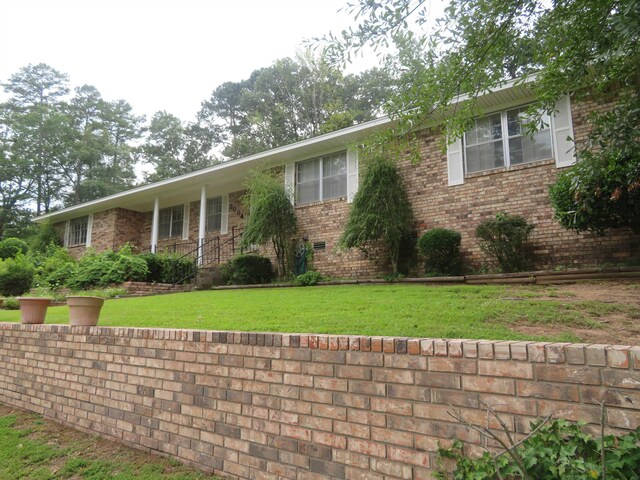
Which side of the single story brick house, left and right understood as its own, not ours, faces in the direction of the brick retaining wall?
front

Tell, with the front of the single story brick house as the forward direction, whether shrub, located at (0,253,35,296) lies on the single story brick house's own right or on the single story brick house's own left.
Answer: on the single story brick house's own right

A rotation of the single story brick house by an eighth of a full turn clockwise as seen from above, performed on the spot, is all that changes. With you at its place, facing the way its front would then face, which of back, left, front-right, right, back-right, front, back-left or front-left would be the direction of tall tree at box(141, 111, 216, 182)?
front-right

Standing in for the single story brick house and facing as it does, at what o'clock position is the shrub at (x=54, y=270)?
The shrub is roughly at 2 o'clock from the single story brick house.

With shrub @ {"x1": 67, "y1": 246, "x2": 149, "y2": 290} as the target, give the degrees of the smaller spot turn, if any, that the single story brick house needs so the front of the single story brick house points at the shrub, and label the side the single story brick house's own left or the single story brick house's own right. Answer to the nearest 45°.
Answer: approximately 45° to the single story brick house's own right

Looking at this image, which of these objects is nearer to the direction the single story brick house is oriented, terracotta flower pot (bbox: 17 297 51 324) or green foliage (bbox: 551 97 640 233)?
the terracotta flower pot

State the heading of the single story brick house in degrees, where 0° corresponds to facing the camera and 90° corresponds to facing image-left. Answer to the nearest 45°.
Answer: approximately 45°

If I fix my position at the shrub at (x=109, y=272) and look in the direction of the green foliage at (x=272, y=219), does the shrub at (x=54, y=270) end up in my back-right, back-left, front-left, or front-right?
back-left

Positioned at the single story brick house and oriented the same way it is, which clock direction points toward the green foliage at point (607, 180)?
The green foliage is roughly at 10 o'clock from the single story brick house.

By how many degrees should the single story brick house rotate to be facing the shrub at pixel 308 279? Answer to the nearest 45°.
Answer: approximately 45° to its right

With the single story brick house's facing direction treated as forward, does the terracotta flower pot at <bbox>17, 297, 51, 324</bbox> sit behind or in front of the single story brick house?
in front
